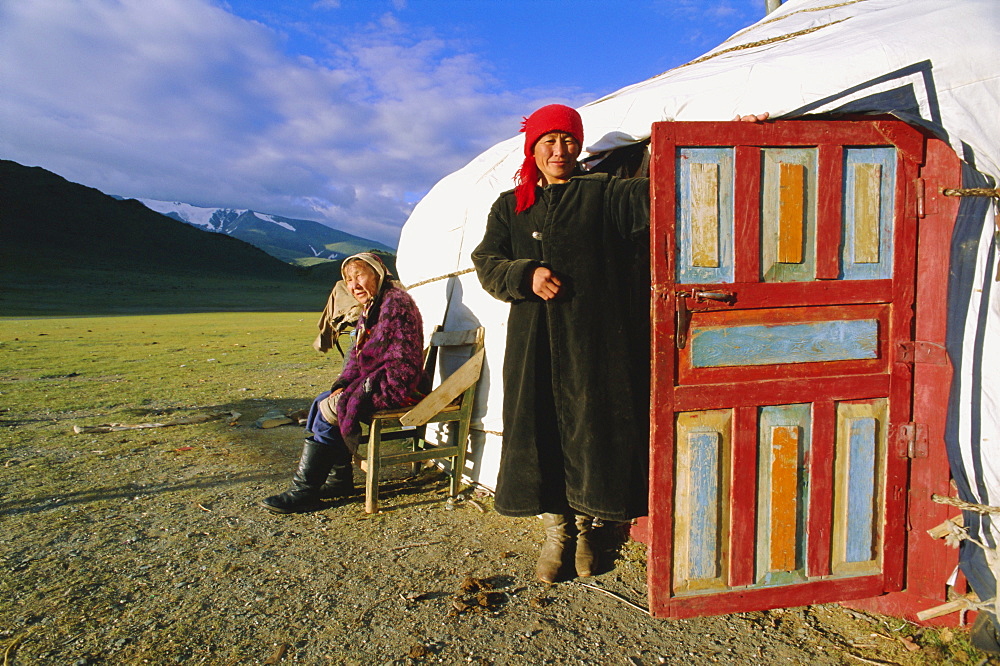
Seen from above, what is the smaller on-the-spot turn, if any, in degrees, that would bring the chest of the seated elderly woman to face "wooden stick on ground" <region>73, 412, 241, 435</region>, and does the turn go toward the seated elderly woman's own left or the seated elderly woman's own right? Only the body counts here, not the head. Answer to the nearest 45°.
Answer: approximately 45° to the seated elderly woman's own right

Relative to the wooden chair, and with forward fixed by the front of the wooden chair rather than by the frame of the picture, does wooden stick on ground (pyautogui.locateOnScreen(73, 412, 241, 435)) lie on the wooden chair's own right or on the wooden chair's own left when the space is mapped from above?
on the wooden chair's own right

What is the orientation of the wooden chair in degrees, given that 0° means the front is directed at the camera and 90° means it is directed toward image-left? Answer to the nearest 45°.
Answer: approximately 45°

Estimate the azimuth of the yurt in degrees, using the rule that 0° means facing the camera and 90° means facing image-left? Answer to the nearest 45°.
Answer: approximately 45°

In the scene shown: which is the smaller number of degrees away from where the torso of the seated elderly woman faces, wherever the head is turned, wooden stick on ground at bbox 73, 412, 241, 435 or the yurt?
the wooden stick on ground

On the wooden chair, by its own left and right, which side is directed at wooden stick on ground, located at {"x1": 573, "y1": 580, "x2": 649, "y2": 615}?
left

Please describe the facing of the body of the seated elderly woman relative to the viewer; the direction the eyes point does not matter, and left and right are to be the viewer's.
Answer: facing to the left of the viewer

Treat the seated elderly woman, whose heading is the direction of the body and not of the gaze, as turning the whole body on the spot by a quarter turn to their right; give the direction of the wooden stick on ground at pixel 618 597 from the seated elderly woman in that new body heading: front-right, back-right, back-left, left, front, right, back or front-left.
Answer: back-right

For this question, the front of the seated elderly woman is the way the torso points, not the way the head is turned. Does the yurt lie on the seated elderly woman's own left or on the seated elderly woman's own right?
on the seated elderly woman's own left

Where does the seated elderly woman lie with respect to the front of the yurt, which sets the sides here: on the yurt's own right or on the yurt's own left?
on the yurt's own right
